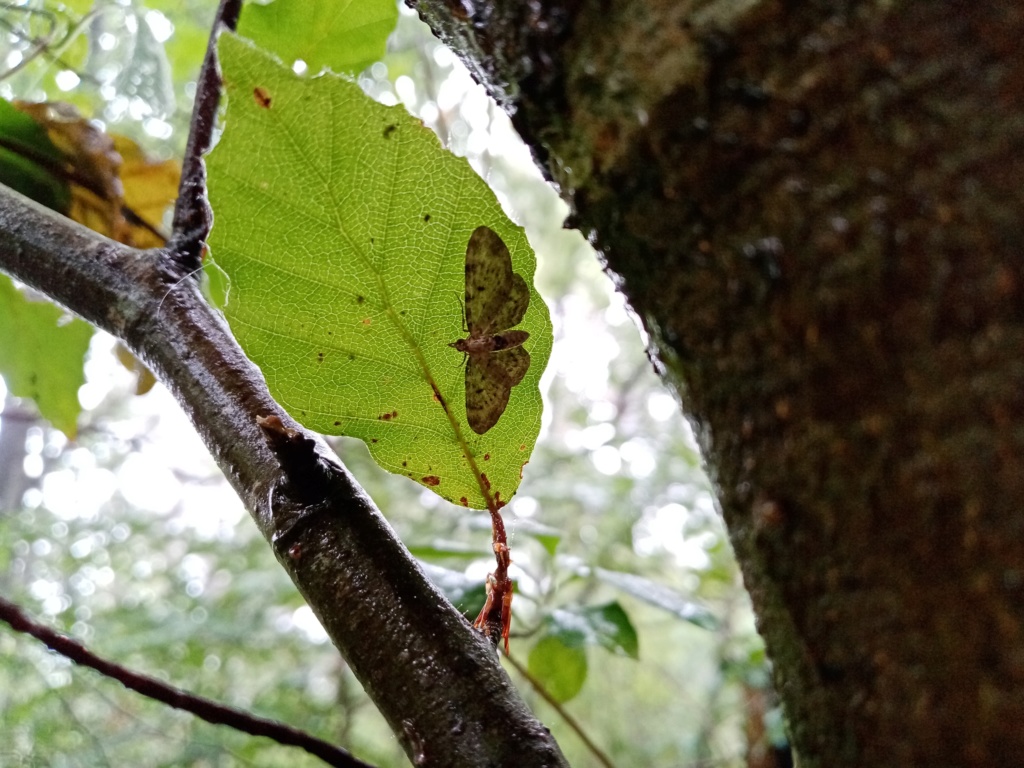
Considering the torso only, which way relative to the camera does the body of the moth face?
to the viewer's left

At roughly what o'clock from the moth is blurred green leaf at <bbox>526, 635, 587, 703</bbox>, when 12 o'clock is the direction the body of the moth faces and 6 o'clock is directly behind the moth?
The blurred green leaf is roughly at 3 o'clock from the moth.

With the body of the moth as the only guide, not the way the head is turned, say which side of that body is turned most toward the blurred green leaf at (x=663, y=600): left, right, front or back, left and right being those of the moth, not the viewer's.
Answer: right

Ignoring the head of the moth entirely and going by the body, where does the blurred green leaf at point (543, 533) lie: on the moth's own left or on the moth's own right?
on the moth's own right
